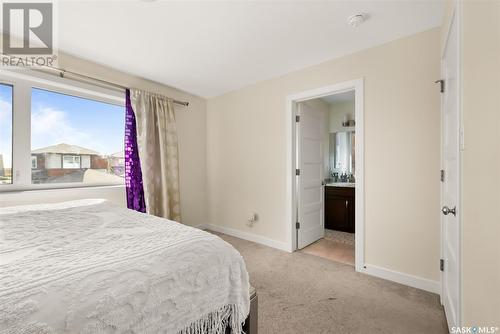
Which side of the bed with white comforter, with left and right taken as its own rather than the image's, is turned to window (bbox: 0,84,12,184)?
back

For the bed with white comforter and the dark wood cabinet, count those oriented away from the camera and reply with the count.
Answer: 0

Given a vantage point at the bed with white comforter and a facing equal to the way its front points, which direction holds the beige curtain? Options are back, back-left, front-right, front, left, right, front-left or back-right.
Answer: back-left

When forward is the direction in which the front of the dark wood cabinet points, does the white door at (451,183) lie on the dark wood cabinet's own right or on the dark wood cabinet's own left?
on the dark wood cabinet's own left

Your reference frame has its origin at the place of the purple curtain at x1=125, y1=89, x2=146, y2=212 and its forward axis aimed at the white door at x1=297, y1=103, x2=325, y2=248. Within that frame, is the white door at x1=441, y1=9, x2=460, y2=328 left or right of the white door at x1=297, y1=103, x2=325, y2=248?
right

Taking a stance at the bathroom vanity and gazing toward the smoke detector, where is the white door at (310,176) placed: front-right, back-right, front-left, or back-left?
front-right

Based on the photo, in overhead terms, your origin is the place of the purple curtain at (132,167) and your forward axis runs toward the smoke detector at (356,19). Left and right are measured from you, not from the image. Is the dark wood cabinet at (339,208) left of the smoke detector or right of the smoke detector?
left

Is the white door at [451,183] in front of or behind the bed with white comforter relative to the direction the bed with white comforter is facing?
in front

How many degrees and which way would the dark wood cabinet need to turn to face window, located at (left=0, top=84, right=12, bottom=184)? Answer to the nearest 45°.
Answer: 0° — it already faces it

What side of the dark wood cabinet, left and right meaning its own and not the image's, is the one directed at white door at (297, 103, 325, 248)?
front

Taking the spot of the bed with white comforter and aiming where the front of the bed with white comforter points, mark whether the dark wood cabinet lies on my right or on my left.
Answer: on my left

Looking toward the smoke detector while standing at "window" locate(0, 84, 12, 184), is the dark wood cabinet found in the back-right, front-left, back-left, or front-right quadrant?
front-left

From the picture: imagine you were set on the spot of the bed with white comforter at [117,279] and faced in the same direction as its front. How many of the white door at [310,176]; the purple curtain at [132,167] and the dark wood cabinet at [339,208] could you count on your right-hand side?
0

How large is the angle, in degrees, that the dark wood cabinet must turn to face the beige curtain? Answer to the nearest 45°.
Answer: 0° — it already faces it

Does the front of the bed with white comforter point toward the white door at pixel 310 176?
no

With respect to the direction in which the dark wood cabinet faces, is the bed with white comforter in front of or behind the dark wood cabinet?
in front
